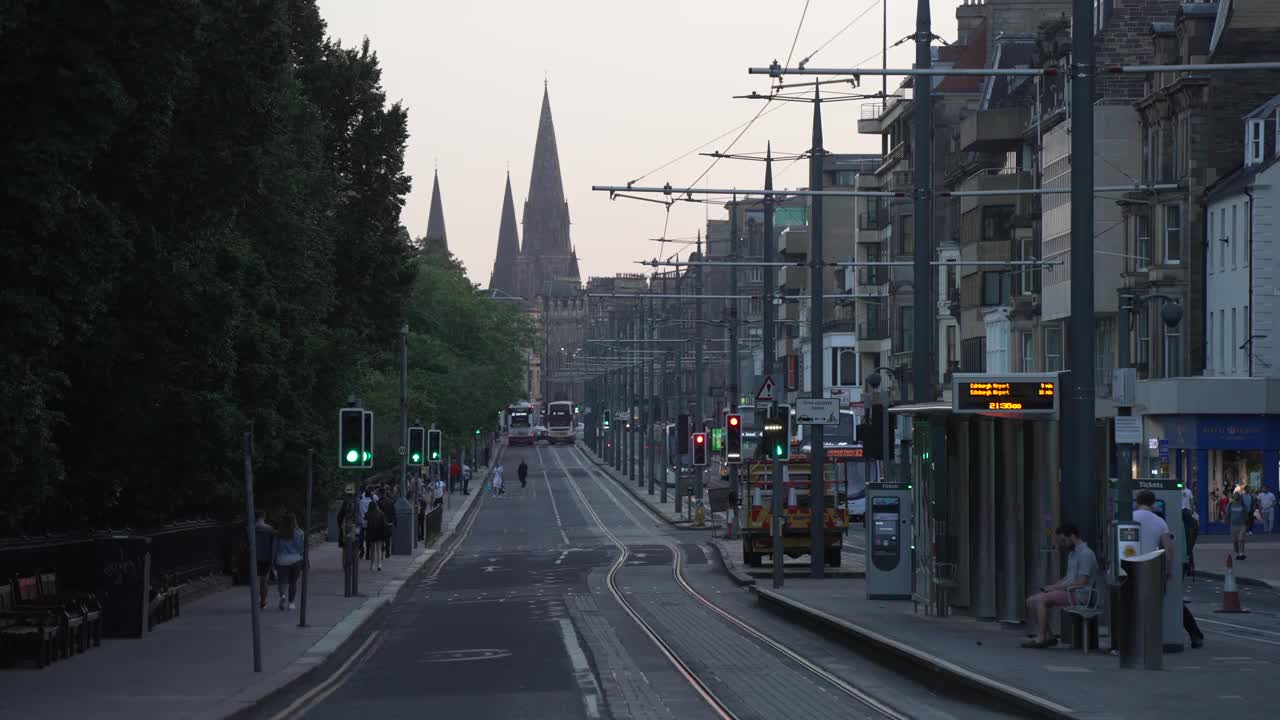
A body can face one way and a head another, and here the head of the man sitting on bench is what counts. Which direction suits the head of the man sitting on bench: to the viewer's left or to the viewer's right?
to the viewer's left

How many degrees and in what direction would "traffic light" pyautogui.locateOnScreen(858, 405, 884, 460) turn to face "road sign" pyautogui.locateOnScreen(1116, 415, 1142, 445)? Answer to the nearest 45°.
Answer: approximately 135° to its right

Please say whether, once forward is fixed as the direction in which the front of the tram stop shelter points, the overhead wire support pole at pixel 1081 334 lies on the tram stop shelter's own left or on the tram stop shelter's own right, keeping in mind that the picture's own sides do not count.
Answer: on the tram stop shelter's own left

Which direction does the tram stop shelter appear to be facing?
to the viewer's left

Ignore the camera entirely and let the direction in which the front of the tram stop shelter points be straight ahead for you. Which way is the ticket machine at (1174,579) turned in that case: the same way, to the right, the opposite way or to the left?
to the left

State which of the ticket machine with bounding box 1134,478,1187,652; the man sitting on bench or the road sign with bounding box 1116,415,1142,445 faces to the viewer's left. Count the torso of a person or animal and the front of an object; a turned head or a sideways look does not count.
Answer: the man sitting on bench

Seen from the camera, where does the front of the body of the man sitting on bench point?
to the viewer's left

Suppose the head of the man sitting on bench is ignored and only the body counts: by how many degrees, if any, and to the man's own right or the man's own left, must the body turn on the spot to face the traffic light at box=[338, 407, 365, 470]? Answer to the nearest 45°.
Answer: approximately 45° to the man's own right
